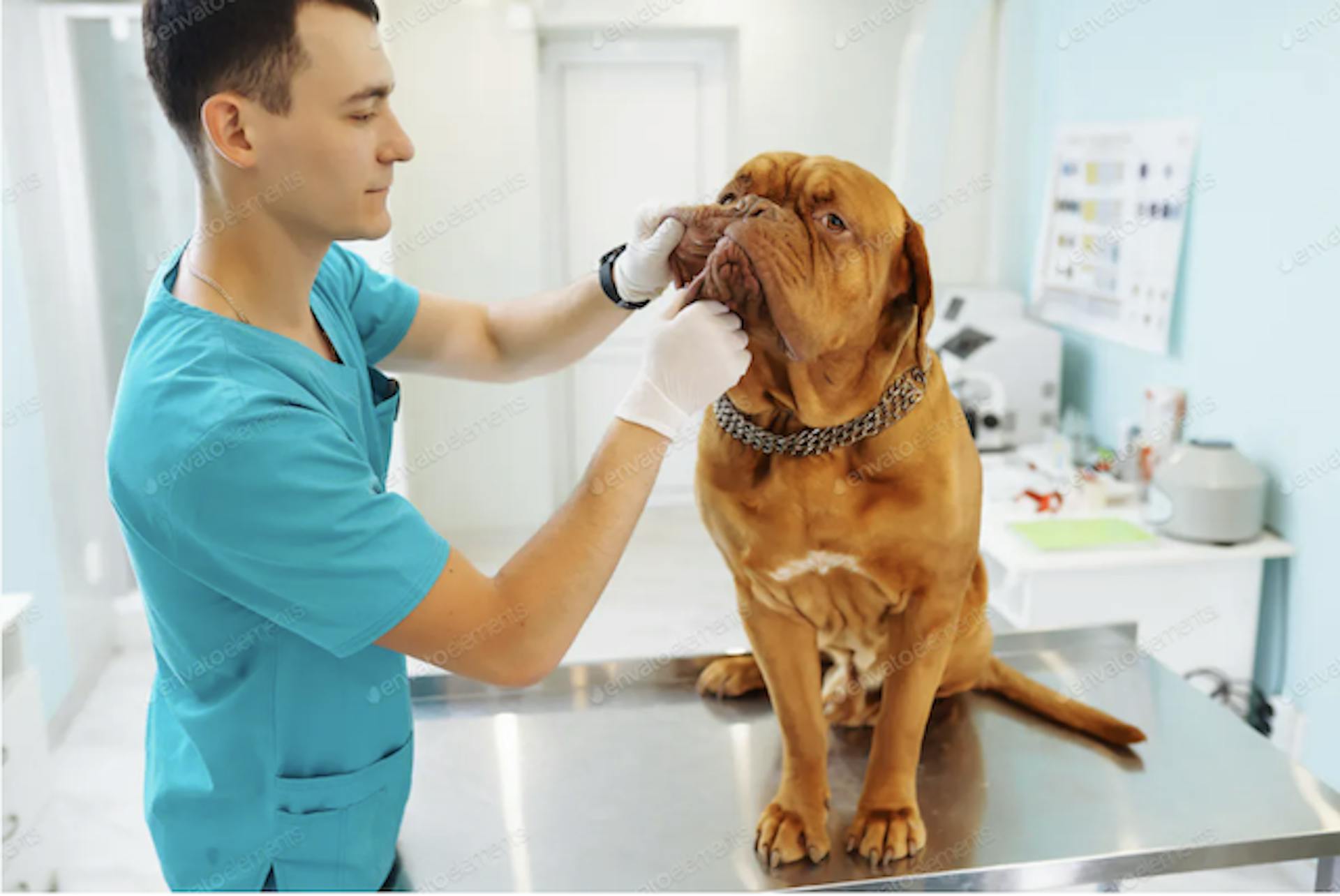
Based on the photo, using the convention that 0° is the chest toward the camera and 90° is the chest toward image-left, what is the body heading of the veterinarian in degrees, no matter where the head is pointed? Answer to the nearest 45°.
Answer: approximately 270°

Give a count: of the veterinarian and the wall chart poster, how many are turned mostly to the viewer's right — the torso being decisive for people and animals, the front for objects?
1

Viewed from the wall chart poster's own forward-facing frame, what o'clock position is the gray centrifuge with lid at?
The gray centrifuge with lid is roughly at 10 o'clock from the wall chart poster.

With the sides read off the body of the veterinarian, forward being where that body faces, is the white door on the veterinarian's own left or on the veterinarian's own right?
on the veterinarian's own left

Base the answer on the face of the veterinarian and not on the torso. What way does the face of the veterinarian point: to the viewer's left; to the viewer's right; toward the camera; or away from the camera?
to the viewer's right

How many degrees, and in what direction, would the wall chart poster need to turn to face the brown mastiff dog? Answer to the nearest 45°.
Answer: approximately 45° to its left

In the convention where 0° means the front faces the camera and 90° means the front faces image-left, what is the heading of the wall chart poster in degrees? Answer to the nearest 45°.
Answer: approximately 45°

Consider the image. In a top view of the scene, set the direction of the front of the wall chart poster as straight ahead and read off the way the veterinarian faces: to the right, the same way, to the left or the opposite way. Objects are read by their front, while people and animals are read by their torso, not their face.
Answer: the opposite way

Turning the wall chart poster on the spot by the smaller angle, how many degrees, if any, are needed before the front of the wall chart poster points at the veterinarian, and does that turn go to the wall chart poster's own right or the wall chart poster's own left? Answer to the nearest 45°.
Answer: approximately 45° to the wall chart poster's own left
